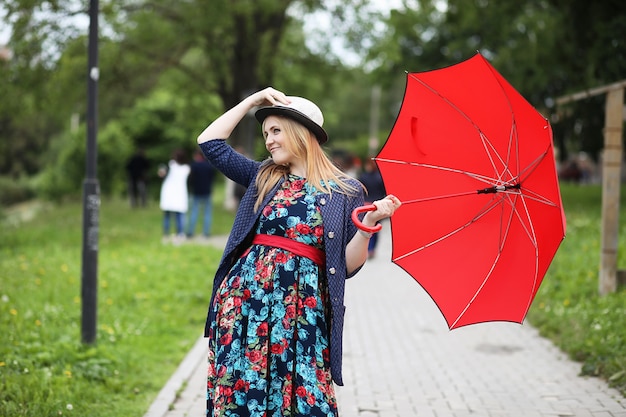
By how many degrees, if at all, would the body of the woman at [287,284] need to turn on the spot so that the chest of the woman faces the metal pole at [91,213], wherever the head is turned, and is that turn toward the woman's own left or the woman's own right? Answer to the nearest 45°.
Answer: approximately 135° to the woman's own right

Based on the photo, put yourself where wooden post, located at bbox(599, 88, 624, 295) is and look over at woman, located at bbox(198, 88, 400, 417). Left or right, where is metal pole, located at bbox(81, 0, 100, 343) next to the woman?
right

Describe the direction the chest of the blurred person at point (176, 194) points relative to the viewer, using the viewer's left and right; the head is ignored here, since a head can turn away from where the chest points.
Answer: facing away from the viewer

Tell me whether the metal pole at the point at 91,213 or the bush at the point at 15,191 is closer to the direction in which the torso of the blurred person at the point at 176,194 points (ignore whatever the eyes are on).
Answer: the bush

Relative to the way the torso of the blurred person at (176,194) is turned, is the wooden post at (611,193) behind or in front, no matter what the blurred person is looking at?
behind

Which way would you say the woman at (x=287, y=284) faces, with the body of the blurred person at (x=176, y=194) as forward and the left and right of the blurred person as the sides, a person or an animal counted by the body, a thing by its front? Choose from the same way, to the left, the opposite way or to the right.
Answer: the opposite way

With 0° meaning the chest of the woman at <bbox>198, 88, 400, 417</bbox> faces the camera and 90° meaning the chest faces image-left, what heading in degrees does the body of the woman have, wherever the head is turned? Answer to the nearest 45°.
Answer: approximately 0°

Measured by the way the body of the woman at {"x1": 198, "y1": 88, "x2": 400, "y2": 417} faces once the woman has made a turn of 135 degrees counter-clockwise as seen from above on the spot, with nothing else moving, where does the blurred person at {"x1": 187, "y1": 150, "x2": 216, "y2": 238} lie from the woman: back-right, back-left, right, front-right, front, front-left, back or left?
front-left

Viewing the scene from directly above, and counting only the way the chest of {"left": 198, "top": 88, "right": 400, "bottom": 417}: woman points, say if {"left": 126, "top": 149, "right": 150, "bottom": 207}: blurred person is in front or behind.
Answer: behind

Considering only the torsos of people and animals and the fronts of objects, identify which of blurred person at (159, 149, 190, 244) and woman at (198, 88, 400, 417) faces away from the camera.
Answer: the blurred person

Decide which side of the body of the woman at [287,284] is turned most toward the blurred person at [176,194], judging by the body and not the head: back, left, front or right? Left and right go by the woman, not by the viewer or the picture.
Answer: back

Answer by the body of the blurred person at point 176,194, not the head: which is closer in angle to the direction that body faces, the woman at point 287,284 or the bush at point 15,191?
the bush

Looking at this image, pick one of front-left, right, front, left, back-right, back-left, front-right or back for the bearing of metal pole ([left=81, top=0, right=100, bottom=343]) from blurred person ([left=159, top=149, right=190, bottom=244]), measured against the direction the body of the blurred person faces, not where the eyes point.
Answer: back

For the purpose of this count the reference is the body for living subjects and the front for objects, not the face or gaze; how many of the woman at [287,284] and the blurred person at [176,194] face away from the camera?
1
